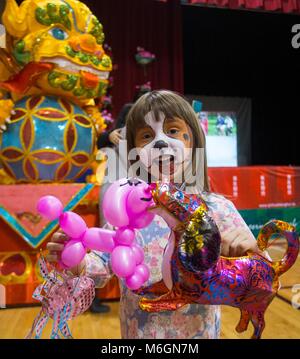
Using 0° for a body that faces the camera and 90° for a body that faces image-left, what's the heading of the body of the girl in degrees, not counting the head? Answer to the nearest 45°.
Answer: approximately 0°

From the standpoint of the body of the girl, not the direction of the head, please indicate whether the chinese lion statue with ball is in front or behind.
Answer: behind
